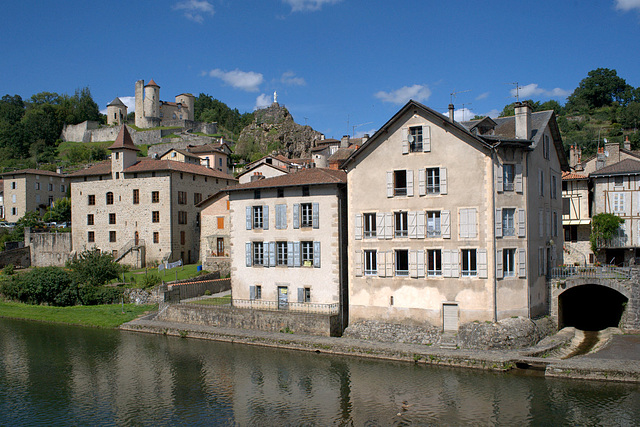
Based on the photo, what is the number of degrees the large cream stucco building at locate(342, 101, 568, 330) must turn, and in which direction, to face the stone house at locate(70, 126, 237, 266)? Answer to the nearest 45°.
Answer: approximately 135° to its right

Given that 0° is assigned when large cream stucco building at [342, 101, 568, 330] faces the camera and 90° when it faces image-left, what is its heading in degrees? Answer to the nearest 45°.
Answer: approximately 0°

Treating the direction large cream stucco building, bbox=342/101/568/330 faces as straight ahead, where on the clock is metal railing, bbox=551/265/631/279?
The metal railing is roughly at 8 o'clock from the large cream stucco building.
